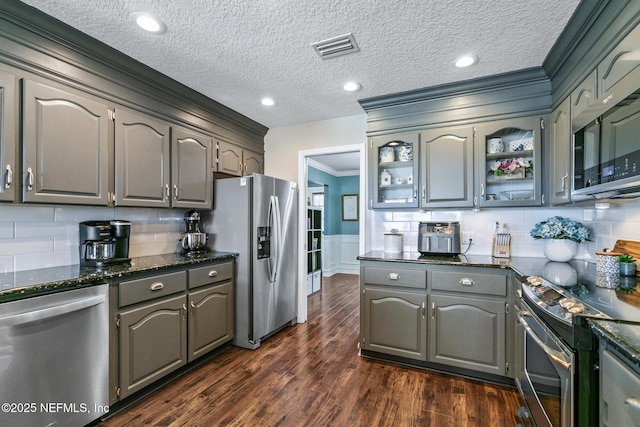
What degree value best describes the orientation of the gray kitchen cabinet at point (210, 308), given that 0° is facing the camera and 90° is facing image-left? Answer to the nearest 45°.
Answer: approximately 315°

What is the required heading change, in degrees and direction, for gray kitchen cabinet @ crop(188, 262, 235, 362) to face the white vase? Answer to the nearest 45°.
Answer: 0° — it already faces it

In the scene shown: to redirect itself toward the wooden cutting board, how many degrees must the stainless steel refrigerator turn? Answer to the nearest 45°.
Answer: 0° — it already faces it

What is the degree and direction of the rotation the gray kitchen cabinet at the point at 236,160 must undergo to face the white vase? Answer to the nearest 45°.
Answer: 0° — it already faces it

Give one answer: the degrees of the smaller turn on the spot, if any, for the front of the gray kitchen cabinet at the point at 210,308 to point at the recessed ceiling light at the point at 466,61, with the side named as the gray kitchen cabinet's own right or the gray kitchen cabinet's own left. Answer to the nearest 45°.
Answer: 0° — it already faces it

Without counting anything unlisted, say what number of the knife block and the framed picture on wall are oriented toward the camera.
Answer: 2
